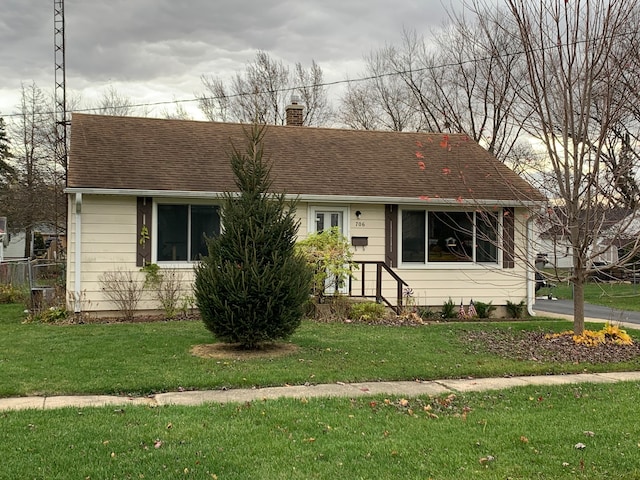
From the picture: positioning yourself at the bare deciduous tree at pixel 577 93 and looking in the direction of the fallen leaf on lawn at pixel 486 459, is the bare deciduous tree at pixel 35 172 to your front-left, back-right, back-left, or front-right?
back-right

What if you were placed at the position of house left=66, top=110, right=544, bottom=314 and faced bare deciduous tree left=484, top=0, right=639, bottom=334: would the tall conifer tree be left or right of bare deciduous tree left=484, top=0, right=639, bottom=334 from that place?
right

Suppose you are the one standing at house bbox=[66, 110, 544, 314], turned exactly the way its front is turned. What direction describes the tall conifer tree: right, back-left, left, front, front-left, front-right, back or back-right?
front

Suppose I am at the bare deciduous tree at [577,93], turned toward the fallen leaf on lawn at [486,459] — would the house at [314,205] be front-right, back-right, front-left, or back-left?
back-right

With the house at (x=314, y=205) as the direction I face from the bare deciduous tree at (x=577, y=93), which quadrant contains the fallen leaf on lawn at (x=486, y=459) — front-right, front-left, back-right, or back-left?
back-left

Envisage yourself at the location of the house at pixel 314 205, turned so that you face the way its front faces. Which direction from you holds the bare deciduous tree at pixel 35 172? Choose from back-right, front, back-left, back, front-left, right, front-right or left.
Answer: back-right

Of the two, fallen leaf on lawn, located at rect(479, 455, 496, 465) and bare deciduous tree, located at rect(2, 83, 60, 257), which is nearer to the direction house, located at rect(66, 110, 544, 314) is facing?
the fallen leaf on lawn

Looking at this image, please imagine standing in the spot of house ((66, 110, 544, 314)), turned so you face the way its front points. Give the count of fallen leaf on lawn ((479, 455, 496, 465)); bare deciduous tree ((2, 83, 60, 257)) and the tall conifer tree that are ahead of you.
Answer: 2

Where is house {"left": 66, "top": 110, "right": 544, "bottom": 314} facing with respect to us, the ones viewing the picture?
facing the viewer

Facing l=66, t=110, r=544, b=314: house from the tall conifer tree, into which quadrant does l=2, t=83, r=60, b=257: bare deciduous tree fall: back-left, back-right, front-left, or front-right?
front-left

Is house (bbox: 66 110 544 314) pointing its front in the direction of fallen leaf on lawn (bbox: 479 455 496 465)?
yes

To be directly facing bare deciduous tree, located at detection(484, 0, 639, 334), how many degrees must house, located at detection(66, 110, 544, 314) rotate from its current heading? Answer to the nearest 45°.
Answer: approximately 45° to its left

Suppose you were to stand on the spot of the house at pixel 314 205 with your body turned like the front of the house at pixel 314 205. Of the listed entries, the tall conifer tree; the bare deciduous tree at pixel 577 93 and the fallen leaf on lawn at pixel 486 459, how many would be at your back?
0

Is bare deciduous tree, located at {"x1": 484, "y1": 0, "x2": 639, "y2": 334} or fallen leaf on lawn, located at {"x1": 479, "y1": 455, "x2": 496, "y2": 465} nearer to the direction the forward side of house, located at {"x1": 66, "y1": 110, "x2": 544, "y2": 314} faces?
the fallen leaf on lawn
